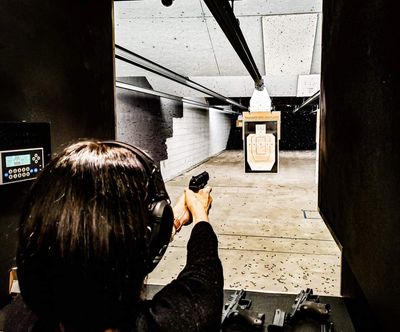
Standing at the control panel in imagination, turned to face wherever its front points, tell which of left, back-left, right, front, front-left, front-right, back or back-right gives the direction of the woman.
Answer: front-right

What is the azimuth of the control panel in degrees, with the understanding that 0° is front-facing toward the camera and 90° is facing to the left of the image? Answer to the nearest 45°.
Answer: approximately 315°

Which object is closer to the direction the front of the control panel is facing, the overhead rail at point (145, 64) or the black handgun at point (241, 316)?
the black handgun

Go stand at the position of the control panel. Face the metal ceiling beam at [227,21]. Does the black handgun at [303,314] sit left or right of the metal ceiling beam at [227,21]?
right

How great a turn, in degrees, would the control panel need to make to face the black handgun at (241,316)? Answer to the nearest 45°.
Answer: approximately 45° to its left

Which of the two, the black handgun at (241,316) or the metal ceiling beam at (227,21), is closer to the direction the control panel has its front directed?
the black handgun

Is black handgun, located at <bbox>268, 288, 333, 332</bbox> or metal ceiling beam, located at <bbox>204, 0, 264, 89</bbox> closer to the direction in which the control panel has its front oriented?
the black handgun

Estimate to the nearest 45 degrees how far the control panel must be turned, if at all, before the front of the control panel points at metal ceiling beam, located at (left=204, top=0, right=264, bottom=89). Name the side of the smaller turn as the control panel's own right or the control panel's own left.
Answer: approximately 90° to the control panel's own left
